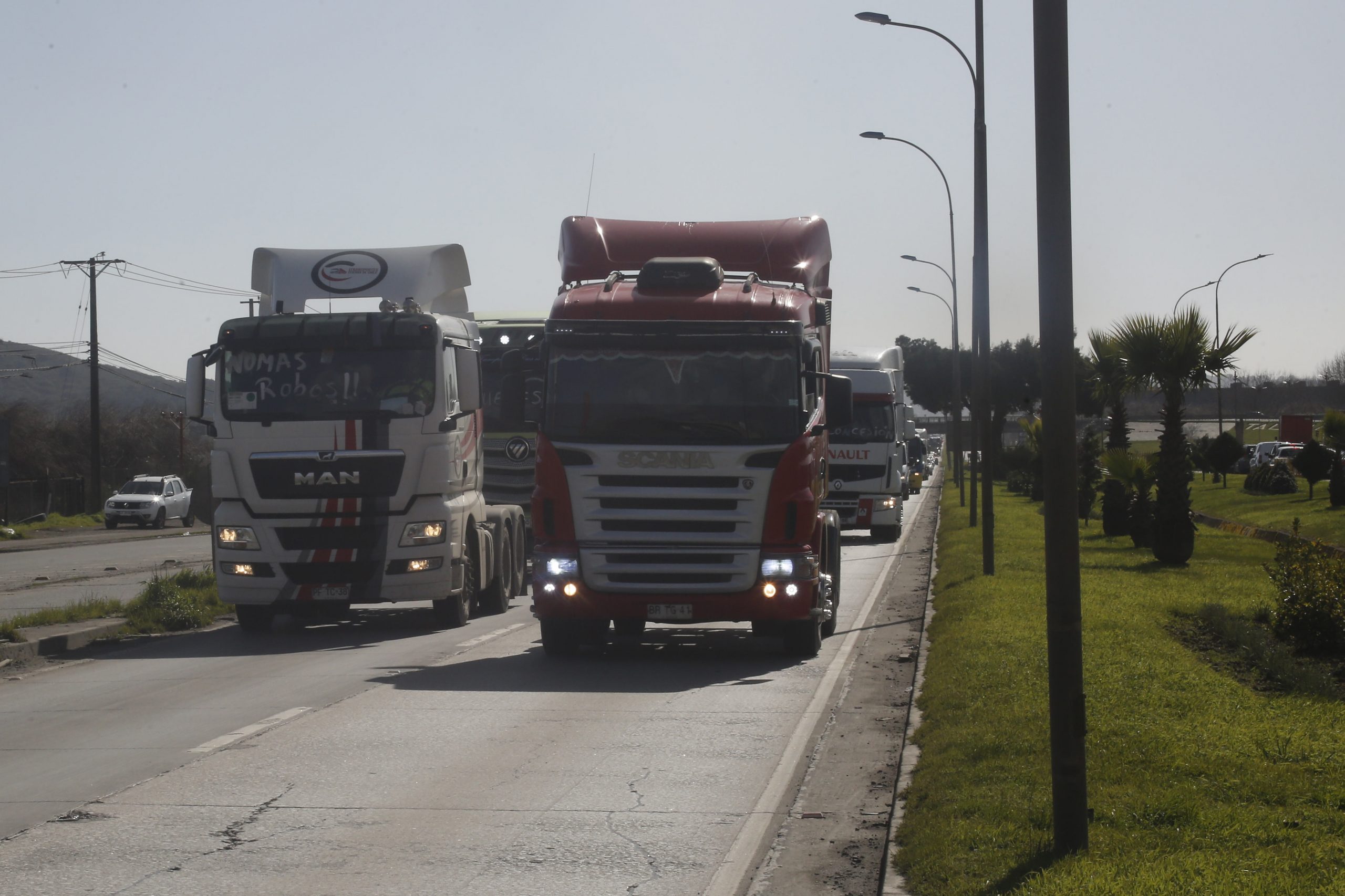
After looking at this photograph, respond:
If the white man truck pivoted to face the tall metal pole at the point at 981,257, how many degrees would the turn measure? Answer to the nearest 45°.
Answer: approximately 135° to its left

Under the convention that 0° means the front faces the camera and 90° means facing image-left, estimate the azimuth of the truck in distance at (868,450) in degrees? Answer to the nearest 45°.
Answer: approximately 0°

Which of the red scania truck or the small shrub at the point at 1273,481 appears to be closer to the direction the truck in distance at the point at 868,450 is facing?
the red scania truck

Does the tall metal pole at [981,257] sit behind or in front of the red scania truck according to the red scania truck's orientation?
behind

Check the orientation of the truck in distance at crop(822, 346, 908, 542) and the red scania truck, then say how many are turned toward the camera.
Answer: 2

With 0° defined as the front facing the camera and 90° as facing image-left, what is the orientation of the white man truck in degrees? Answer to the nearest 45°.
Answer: approximately 0°
